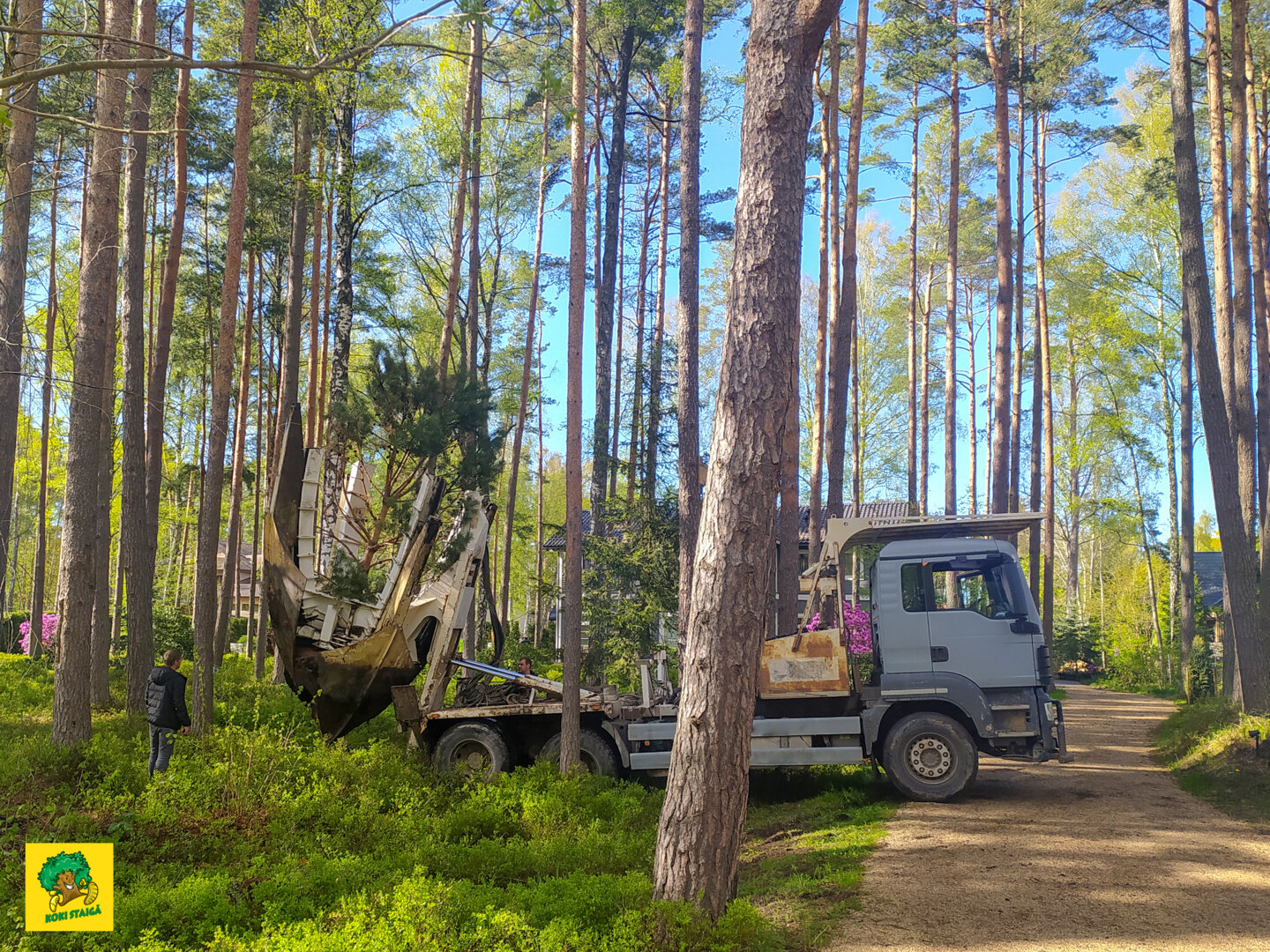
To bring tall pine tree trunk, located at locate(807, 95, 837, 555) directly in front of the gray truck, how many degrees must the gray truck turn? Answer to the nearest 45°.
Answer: approximately 90° to its left

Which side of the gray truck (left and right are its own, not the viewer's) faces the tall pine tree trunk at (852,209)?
left

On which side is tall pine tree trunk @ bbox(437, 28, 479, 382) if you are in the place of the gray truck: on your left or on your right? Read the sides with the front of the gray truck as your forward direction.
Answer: on your left

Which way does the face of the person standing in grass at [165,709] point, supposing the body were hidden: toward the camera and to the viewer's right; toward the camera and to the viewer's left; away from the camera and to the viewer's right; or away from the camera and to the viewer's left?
away from the camera and to the viewer's right

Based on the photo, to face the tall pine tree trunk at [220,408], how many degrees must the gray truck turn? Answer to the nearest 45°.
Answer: approximately 180°

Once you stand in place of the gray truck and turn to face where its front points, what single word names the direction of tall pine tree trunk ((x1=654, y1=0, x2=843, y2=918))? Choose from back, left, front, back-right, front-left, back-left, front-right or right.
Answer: right

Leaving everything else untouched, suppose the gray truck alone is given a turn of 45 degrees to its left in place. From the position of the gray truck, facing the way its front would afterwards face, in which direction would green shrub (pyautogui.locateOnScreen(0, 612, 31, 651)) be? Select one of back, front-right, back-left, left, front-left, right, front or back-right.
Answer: left

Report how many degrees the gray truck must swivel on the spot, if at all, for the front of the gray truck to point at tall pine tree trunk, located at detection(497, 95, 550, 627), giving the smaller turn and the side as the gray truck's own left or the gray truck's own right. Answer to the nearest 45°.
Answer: approximately 90° to the gray truck's own left

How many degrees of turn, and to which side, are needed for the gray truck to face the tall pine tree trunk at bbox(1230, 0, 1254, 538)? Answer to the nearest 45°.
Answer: approximately 45° to its left

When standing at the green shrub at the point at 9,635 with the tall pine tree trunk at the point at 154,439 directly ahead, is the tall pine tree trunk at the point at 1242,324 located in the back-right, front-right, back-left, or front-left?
front-left

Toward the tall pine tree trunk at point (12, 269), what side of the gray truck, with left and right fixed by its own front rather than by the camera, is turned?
back

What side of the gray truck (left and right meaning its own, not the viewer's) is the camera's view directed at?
right

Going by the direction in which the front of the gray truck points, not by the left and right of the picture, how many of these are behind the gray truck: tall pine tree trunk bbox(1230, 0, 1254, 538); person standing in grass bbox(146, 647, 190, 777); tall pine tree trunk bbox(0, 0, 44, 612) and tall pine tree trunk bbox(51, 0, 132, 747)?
3
